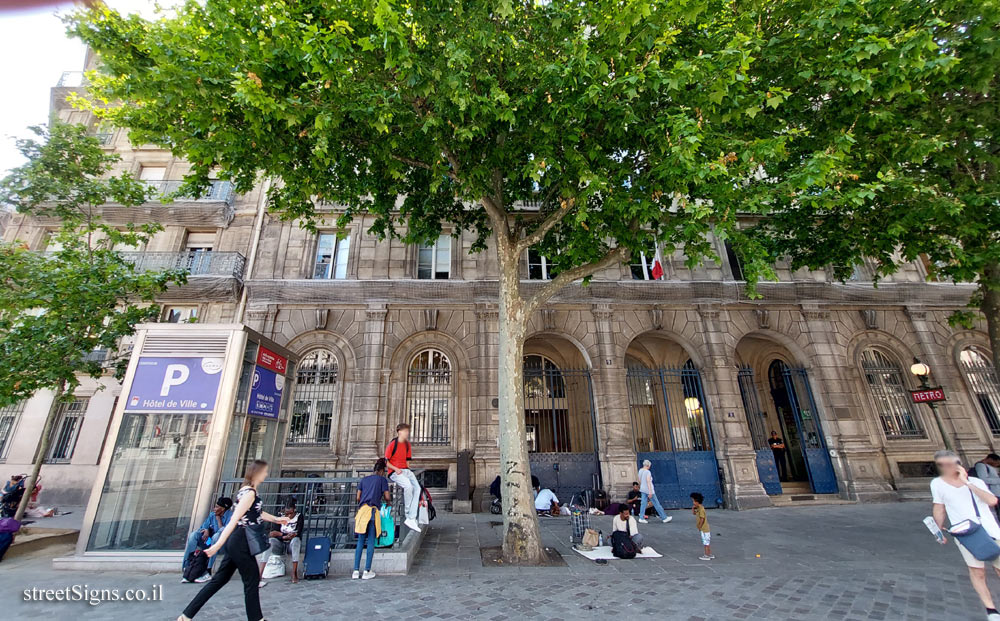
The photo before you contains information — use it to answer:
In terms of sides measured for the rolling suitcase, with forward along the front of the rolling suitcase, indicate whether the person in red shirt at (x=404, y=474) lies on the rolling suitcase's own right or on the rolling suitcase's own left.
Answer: on the rolling suitcase's own left

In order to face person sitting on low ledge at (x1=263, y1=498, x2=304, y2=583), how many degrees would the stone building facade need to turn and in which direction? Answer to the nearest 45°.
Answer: approximately 45° to its right

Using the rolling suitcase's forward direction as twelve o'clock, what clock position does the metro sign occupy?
The metro sign is roughly at 9 o'clock from the rolling suitcase.

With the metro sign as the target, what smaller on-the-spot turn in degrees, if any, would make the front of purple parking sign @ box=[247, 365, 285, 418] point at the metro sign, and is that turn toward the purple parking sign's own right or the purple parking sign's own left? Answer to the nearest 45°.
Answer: approximately 45° to the purple parking sign's own left

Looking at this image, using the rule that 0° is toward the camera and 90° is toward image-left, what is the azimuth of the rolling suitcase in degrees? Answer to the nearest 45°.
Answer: approximately 0°
